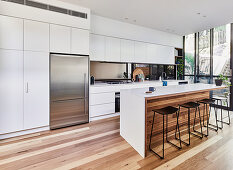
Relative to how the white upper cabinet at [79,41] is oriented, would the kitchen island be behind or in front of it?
in front

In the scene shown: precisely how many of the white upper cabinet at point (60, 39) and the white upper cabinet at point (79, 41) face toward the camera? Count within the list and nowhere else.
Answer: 2

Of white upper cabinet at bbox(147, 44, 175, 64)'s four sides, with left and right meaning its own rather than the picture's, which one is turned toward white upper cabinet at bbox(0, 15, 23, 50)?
right

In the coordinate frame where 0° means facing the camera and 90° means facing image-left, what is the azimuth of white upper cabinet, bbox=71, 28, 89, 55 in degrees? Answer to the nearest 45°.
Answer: approximately 0°

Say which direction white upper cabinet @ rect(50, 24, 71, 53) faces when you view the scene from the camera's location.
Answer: facing the viewer

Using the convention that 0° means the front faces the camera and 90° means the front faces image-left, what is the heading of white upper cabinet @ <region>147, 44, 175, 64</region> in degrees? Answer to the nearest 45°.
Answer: approximately 315°

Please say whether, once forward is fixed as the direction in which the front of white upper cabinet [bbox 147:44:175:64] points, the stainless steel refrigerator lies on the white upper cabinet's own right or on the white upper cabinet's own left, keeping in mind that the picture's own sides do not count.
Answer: on the white upper cabinet's own right
